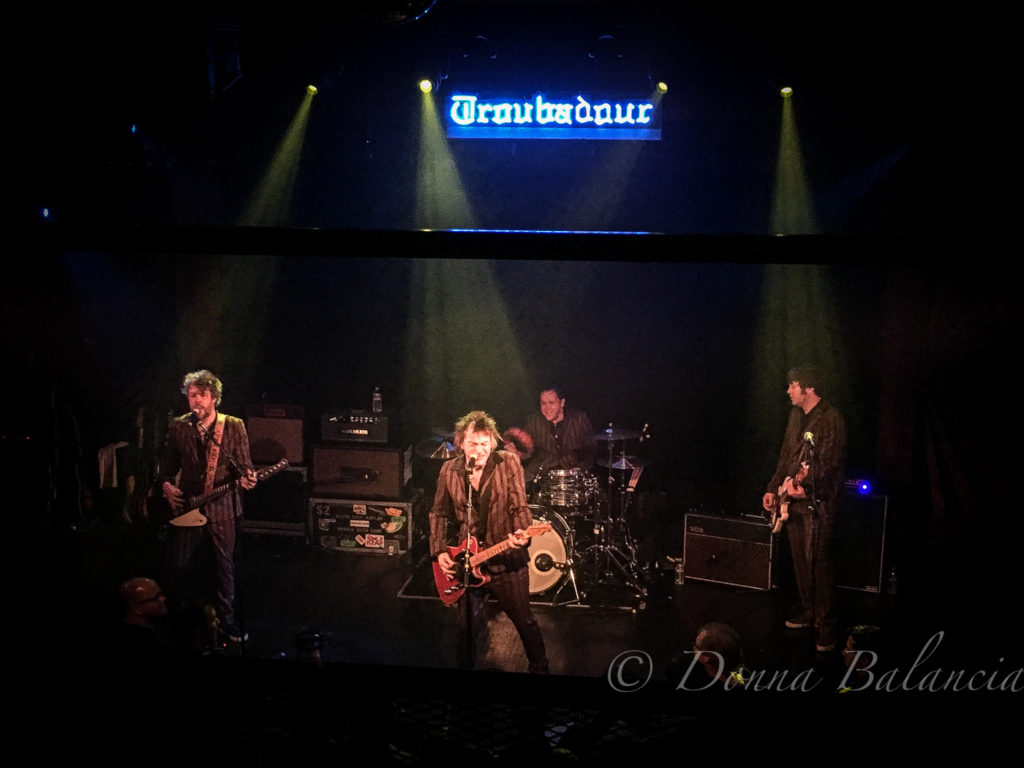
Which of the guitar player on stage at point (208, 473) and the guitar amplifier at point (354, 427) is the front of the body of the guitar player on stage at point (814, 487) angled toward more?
the guitar player on stage

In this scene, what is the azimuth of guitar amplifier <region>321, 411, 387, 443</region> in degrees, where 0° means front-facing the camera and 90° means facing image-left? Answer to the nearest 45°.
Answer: approximately 0°

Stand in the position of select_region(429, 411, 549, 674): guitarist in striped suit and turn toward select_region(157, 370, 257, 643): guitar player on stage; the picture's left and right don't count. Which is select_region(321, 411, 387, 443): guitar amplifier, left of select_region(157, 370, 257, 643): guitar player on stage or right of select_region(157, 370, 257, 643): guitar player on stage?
right

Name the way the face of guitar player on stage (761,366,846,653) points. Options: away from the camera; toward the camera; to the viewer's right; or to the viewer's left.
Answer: to the viewer's left

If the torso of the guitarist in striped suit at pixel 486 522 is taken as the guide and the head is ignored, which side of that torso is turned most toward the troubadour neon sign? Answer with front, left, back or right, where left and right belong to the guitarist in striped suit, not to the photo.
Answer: back
